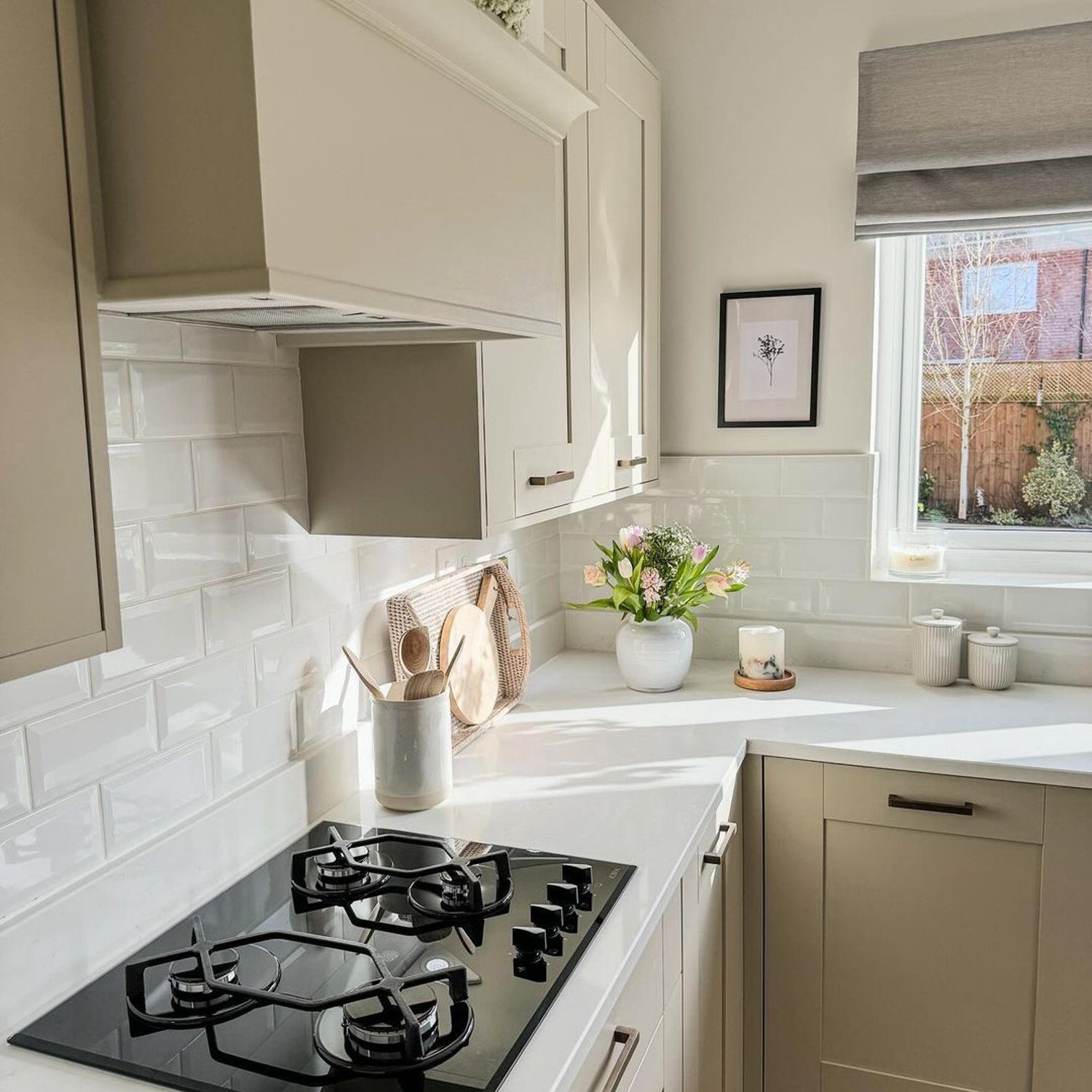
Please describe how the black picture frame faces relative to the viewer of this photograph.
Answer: facing the viewer

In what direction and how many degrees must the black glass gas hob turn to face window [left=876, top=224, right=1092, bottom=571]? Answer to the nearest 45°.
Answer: approximately 90° to its left

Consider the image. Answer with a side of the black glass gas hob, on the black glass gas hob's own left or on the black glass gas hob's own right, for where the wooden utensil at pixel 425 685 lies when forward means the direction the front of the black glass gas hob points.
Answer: on the black glass gas hob's own left

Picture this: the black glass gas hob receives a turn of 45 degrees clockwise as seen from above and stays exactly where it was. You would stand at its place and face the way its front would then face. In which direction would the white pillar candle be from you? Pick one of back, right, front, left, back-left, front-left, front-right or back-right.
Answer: back-left

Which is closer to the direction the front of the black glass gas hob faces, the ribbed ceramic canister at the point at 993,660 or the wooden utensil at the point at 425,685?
the ribbed ceramic canister

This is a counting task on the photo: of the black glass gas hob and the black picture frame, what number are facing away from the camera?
0

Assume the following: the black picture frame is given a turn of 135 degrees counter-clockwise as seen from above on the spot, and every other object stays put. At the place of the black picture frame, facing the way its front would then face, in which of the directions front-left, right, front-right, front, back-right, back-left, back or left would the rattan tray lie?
back

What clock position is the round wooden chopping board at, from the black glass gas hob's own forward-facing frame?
The round wooden chopping board is roughly at 8 o'clock from the black glass gas hob.

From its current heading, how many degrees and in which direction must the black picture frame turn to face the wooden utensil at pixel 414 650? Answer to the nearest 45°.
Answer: approximately 45° to its right

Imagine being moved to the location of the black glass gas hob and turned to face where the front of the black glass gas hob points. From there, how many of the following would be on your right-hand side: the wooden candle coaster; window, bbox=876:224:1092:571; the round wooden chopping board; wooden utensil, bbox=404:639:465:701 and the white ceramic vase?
0

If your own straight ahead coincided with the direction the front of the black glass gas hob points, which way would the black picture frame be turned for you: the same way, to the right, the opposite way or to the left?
to the right

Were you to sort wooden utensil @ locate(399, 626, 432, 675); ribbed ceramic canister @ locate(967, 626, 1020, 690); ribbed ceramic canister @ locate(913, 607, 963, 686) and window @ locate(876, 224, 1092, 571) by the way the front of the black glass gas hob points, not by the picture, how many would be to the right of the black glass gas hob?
0

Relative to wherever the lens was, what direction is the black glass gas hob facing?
facing the viewer and to the right of the viewer

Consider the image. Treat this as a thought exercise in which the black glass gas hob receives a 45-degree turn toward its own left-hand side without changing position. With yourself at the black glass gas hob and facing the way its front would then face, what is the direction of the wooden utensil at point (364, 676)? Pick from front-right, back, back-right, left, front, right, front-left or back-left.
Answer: left

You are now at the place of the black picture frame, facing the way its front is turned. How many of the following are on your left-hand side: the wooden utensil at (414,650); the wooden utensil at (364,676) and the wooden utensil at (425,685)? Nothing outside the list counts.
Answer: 0
